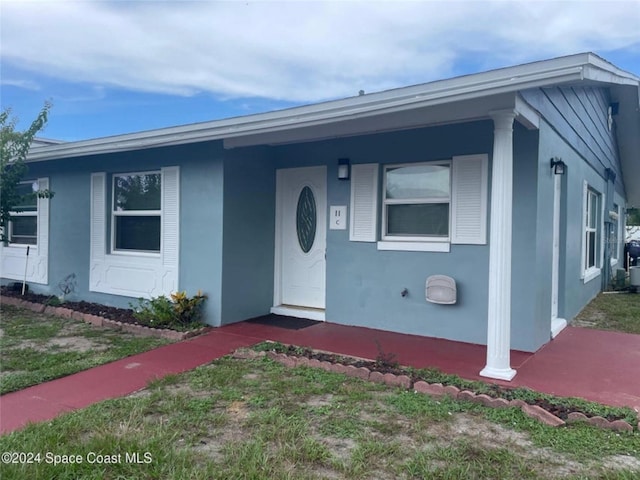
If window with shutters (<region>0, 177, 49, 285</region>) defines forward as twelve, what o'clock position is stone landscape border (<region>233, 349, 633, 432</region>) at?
The stone landscape border is roughly at 10 o'clock from the window with shutters.

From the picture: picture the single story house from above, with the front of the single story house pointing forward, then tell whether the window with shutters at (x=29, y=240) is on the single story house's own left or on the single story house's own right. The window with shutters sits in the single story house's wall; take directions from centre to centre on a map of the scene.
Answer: on the single story house's own right

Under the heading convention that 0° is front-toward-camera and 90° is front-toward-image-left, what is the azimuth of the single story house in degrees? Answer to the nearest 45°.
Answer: approximately 45°

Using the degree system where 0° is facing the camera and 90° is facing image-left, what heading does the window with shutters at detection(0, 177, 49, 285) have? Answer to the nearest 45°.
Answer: approximately 45°

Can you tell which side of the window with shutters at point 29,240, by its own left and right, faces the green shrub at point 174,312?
left

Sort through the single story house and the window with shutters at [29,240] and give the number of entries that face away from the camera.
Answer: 0
